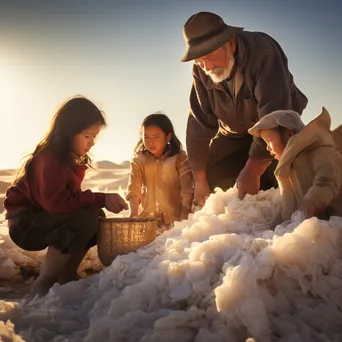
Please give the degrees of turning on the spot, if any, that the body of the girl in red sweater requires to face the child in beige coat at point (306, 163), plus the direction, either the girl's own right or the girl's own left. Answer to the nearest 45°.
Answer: approximately 45° to the girl's own right

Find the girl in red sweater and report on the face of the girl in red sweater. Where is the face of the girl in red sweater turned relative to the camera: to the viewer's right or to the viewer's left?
to the viewer's right

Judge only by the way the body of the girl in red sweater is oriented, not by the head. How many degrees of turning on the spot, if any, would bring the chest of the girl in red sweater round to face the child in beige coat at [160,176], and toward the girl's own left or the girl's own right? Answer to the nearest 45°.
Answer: approximately 45° to the girl's own left

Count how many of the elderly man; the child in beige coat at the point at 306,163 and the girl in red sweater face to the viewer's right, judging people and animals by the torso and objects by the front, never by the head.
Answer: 1

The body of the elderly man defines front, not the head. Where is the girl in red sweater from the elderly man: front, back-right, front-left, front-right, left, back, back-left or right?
front

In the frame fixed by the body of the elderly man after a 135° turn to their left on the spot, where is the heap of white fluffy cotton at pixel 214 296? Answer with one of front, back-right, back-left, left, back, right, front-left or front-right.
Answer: right

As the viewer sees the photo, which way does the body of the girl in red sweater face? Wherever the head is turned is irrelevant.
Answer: to the viewer's right

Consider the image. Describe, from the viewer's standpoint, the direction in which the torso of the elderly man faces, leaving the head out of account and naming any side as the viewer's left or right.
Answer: facing the viewer and to the left of the viewer

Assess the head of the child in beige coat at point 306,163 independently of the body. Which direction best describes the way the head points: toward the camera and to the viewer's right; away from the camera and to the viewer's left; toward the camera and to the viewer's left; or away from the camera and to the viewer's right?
toward the camera and to the viewer's left

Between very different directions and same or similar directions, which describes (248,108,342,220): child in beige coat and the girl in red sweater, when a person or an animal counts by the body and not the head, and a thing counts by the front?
very different directions

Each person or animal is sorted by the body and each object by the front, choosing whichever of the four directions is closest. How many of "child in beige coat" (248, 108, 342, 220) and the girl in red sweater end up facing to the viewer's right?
1

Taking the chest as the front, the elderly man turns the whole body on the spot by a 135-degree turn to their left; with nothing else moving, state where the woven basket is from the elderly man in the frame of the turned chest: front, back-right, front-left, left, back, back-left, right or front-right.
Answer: back-right

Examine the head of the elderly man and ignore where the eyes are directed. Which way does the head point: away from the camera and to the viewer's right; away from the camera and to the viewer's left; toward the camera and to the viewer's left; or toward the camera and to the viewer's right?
toward the camera and to the viewer's left

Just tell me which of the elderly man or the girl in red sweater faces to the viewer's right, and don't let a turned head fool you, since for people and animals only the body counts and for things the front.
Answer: the girl in red sweater
